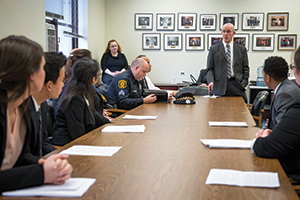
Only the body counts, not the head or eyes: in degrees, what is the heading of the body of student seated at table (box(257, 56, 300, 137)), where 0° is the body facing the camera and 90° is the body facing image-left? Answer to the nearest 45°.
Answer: approximately 90°

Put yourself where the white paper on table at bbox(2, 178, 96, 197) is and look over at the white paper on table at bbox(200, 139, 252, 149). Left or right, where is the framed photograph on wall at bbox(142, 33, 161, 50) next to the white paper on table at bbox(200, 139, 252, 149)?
left

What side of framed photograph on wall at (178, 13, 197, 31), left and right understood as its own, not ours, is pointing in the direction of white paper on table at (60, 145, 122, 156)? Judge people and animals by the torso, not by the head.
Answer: front

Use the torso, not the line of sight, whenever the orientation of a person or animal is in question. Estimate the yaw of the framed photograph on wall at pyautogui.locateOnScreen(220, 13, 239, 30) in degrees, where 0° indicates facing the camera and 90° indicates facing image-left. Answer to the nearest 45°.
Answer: approximately 0°

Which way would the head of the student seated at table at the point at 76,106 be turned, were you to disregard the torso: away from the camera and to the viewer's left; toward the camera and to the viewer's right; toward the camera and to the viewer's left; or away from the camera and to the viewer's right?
away from the camera and to the viewer's right

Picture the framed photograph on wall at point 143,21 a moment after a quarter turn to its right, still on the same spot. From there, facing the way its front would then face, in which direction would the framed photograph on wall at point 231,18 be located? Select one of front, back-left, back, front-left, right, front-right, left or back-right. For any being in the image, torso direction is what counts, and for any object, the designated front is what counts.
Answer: back

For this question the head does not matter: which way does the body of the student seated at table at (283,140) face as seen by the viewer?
to the viewer's left

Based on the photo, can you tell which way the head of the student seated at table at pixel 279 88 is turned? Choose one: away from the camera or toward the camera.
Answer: away from the camera

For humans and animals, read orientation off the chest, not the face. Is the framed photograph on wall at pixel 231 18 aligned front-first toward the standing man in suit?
yes

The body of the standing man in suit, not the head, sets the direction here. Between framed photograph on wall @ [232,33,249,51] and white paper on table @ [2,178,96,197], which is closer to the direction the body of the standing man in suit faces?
the white paper on table
